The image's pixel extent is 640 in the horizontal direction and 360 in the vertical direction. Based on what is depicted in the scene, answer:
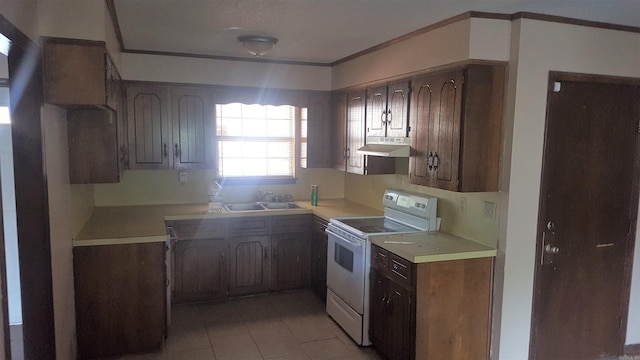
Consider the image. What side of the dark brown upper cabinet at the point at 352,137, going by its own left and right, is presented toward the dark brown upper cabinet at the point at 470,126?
left

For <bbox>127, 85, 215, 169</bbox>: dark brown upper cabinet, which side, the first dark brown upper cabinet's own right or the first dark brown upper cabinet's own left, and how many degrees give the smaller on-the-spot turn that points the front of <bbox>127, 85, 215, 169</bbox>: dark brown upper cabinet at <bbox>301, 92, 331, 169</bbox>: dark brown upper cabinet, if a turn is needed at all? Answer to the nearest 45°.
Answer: approximately 90° to the first dark brown upper cabinet's own left

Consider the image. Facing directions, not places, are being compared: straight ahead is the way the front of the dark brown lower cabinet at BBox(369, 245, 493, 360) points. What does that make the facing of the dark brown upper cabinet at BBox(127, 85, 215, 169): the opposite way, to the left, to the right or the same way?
to the left

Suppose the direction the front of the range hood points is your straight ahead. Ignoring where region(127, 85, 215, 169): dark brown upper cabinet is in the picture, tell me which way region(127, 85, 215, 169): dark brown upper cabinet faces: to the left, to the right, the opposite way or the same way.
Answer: to the left

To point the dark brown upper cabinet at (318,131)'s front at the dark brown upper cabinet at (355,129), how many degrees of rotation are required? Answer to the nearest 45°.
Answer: approximately 45° to its left

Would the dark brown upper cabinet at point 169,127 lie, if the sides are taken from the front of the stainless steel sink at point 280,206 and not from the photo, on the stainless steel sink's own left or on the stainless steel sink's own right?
on the stainless steel sink's own right

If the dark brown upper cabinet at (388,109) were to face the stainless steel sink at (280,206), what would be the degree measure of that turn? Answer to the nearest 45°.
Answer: approximately 90° to its right

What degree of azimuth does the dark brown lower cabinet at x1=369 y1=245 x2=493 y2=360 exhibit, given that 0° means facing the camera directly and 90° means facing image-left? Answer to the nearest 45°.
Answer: approximately 45°
